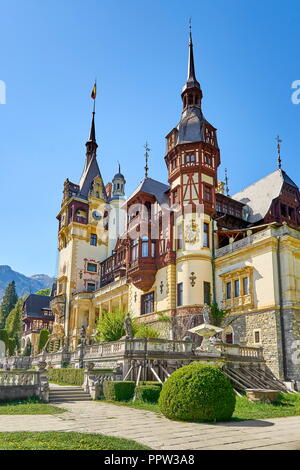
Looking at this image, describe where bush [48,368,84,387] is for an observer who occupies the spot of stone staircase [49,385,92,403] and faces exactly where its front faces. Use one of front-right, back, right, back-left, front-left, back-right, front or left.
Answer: back

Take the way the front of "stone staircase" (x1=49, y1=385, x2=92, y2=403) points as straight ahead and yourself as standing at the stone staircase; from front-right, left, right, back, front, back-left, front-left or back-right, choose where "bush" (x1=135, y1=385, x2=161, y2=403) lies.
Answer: front-left

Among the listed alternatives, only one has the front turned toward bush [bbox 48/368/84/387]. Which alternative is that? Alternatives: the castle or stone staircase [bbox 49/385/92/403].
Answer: the castle

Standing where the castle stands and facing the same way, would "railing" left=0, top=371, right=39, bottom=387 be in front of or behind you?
in front

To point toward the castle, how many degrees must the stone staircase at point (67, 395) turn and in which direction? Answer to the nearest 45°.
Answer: approximately 135° to its left

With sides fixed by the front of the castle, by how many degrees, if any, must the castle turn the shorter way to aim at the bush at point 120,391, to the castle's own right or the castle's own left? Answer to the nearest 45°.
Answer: approximately 45° to the castle's own left

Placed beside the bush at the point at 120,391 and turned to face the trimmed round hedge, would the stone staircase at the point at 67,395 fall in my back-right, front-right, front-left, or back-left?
back-right

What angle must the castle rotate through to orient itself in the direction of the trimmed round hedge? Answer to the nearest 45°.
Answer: approximately 45° to its left

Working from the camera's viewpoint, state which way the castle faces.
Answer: facing the viewer and to the left of the viewer

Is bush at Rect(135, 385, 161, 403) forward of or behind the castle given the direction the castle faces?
forward

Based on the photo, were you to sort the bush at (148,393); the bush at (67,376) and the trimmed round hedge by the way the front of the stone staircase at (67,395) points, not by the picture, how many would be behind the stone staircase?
1

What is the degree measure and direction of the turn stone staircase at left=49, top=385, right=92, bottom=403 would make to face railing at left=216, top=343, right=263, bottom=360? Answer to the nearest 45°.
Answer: approximately 135° to its left

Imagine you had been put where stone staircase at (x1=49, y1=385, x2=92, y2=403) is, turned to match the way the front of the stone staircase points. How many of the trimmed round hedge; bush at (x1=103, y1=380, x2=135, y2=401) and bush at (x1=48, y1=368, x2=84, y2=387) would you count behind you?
1

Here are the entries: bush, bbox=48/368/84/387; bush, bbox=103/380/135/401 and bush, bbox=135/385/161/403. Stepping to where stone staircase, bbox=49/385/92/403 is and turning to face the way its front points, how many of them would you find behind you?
1

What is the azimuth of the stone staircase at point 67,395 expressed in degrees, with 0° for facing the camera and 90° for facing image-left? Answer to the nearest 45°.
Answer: approximately 0°

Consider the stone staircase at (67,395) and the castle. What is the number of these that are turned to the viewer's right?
0
